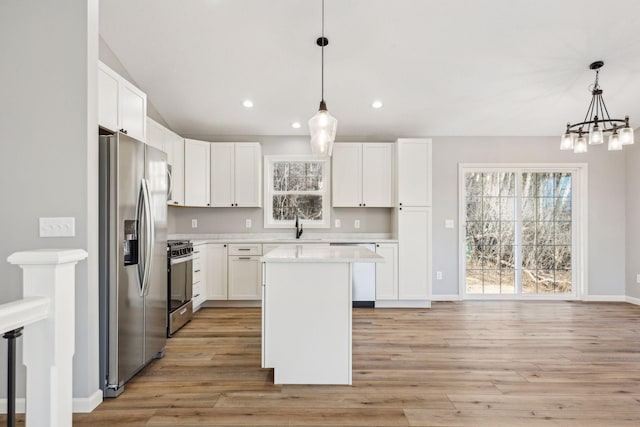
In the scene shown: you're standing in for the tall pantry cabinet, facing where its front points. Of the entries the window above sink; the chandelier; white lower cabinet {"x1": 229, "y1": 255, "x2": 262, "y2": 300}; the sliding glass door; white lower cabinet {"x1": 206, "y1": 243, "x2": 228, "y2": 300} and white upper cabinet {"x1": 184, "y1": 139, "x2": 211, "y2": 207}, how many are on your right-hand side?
4

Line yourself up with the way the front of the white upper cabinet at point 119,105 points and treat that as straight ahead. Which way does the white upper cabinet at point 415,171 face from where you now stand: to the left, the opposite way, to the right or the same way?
to the right

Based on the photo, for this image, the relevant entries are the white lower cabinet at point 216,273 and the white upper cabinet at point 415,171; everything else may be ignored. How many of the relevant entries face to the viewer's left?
0

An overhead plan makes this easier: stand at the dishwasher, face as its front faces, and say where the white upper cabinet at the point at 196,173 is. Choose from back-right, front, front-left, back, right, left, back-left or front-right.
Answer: right

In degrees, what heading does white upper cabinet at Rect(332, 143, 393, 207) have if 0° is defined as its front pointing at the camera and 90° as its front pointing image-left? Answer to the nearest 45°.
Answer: approximately 0°

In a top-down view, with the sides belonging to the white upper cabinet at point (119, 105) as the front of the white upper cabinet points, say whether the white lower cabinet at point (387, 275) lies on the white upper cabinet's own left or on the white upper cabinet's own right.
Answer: on the white upper cabinet's own left

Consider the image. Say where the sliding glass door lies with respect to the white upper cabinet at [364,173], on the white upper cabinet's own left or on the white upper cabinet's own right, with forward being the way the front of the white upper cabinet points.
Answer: on the white upper cabinet's own left

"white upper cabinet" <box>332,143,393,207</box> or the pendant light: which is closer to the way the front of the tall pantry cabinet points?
the pendant light

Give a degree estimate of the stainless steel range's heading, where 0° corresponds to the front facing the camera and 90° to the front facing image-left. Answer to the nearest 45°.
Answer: approximately 315°

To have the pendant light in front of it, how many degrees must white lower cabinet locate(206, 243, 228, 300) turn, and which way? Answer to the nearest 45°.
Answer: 0° — it already faces it

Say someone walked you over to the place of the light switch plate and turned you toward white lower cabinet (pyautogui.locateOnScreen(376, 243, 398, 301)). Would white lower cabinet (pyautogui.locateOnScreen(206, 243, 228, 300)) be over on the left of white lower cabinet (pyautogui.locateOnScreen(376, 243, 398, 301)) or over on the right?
left
